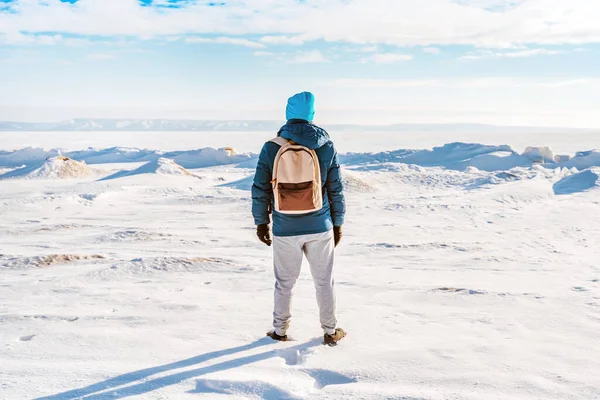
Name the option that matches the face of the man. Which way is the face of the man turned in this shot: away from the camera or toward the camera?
away from the camera

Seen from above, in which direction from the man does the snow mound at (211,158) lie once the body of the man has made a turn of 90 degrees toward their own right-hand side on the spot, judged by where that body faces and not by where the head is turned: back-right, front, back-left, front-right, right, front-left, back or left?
left

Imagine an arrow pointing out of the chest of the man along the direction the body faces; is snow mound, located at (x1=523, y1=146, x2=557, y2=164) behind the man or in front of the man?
in front

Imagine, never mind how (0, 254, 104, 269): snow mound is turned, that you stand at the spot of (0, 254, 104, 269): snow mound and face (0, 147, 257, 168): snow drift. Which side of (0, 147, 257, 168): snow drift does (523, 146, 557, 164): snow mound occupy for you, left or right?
right

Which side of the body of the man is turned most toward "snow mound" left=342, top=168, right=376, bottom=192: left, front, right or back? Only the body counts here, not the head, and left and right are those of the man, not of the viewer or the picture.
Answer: front

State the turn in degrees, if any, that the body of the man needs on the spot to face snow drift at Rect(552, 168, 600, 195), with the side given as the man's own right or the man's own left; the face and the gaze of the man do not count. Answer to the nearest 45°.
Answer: approximately 45° to the man's own right

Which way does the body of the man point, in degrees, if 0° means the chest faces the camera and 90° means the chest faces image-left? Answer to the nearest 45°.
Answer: approximately 180°

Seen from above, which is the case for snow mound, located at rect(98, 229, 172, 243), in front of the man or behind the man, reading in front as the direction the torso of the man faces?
in front
